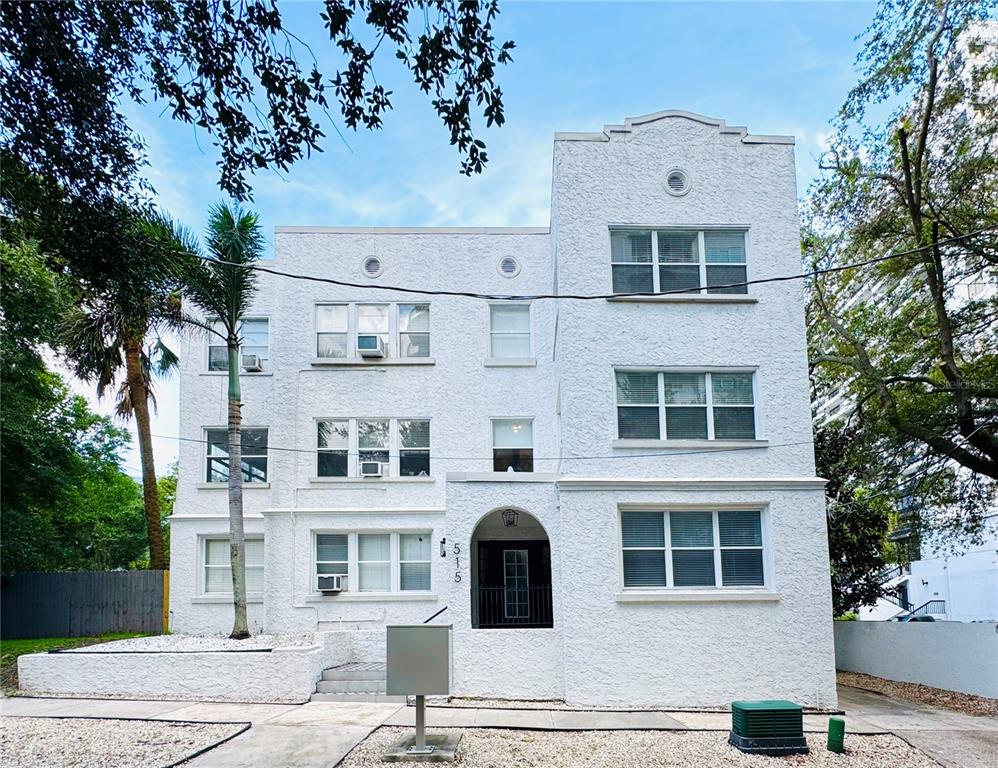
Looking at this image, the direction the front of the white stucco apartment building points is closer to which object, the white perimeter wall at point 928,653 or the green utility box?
the green utility box

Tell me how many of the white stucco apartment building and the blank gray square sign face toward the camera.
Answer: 2

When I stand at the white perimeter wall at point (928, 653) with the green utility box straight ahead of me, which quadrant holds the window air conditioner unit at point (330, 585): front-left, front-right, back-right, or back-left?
front-right

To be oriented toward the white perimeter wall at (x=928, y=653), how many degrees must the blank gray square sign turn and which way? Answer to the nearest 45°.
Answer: approximately 135° to its left

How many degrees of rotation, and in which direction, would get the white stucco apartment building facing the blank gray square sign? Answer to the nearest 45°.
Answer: approximately 45° to its right

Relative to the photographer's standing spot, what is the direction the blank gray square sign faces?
facing the viewer

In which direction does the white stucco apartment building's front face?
toward the camera

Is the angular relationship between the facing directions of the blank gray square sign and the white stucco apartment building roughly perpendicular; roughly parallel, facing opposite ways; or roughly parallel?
roughly parallel

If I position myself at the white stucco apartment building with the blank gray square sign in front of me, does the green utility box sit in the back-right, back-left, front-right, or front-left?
front-left
